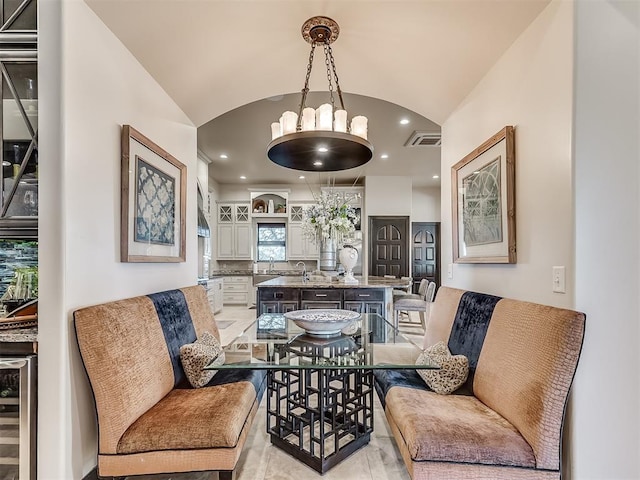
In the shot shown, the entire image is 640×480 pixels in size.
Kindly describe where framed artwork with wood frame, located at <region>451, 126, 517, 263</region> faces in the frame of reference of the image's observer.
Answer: facing the viewer and to the left of the viewer

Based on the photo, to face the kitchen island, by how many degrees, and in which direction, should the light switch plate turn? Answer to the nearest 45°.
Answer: approximately 90° to its right

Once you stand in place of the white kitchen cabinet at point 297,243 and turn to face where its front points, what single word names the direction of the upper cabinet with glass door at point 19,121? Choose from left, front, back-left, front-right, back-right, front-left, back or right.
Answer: front

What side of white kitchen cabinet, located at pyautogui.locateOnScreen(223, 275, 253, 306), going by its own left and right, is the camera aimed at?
front

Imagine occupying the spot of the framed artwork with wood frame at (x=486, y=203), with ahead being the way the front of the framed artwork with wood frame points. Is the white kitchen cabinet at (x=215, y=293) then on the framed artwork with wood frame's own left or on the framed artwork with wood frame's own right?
on the framed artwork with wood frame's own right

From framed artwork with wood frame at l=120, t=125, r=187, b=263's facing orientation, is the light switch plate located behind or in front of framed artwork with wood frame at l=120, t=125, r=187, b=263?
in front

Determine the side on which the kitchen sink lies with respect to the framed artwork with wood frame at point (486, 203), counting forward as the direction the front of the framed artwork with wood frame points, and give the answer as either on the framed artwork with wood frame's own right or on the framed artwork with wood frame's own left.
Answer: on the framed artwork with wood frame's own right

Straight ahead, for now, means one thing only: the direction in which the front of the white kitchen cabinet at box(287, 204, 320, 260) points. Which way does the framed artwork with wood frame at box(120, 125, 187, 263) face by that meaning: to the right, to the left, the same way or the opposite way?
to the left

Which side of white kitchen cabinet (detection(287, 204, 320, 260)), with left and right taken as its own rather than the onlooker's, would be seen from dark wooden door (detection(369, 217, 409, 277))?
left

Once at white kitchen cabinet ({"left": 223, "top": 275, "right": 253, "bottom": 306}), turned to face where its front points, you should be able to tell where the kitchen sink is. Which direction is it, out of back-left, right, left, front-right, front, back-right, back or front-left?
front-left

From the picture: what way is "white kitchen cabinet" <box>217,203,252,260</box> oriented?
toward the camera

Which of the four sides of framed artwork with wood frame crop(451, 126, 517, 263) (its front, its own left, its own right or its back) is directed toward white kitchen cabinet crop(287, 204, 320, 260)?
right

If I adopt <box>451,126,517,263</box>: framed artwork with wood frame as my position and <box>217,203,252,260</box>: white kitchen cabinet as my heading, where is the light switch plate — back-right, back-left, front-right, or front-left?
back-left

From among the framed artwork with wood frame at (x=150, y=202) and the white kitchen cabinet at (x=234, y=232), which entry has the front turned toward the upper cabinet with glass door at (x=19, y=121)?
the white kitchen cabinet

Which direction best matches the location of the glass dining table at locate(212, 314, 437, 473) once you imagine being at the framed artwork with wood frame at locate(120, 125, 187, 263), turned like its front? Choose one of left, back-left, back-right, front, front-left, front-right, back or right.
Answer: front

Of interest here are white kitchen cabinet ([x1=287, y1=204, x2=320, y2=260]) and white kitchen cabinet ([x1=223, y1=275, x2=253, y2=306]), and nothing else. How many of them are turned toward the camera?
2

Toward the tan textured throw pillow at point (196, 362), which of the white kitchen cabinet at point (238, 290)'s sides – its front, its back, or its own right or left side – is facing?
front

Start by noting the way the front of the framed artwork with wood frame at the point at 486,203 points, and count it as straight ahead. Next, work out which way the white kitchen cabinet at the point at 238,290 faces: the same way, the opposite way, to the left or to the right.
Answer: to the left
